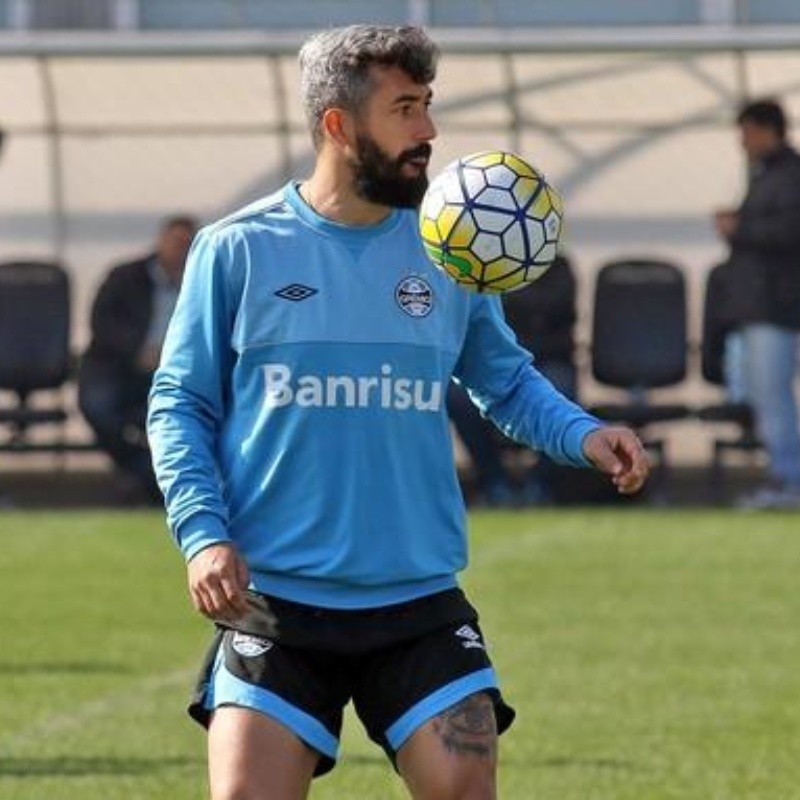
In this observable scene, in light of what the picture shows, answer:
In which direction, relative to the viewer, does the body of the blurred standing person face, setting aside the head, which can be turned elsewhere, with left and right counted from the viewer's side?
facing to the left of the viewer

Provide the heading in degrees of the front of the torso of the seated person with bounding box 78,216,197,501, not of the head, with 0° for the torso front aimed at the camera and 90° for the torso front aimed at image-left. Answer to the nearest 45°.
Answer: approximately 315°

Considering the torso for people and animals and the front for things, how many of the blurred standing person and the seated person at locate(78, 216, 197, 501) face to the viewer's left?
1
